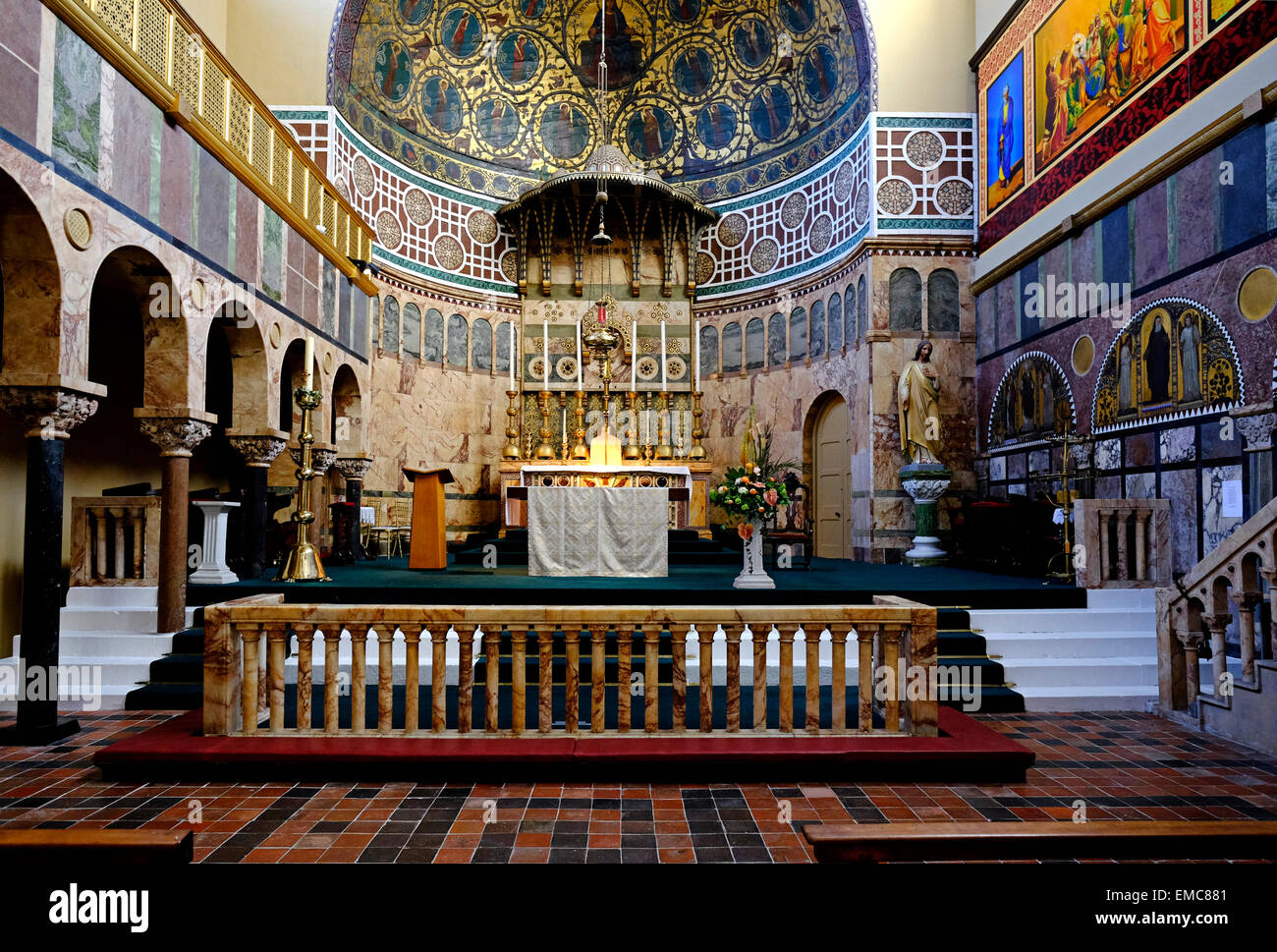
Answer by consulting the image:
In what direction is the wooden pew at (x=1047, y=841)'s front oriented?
away from the camera

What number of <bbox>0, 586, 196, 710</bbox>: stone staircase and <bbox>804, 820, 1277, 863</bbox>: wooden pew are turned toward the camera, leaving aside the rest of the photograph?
1

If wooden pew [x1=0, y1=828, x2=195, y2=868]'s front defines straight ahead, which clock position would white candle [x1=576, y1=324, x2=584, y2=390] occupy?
The white candle is roughly at 1 o'clock from the wooden pew.

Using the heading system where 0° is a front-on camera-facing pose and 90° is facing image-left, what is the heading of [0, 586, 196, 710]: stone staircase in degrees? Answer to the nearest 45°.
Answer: approximately 0°

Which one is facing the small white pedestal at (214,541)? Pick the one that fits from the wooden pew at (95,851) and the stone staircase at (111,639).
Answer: the wooden pew

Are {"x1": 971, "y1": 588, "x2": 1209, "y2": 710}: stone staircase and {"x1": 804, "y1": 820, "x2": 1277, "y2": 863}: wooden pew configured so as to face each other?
yes

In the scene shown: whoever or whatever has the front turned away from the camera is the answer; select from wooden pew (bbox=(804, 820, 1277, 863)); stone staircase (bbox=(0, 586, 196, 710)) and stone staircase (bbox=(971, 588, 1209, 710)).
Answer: the wooden pew

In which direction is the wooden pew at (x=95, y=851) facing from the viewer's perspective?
away from the camera

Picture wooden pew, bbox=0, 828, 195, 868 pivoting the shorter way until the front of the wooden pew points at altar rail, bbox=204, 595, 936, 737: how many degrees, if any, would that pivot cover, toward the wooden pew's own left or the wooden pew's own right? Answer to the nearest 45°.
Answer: approximately 45° to the wooden pew's own right

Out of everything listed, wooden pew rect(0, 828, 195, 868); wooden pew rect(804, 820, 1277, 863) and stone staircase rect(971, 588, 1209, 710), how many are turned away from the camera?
2

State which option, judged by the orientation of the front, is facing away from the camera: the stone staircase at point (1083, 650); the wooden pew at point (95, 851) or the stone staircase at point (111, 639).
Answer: the wooden pew

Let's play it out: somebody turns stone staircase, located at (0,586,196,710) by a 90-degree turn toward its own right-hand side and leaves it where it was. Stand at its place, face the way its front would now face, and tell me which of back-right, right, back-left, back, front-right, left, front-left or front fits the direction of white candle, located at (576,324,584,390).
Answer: back-right

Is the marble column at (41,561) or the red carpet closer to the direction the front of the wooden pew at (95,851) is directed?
the marble column
